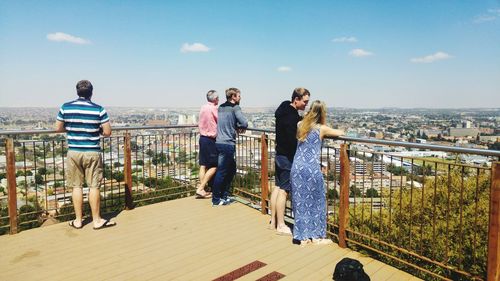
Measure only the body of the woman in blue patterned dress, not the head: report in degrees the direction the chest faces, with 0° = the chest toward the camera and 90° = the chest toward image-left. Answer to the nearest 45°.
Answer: approximately 225°

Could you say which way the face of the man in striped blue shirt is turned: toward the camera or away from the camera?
away from the camera

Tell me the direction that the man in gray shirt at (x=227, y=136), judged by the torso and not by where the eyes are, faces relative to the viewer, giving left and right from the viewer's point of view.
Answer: facing away from the viewer and to the right of the viewer

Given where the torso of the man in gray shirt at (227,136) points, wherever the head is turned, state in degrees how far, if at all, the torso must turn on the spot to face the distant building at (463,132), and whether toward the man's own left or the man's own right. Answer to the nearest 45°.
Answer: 0° — they already face it

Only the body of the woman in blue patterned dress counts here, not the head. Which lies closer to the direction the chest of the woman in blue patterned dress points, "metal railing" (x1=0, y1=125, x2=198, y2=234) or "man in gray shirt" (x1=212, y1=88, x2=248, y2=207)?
the man in gray shirt

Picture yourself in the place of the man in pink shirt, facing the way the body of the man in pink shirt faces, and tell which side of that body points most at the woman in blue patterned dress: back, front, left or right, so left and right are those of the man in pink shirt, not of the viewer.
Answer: right

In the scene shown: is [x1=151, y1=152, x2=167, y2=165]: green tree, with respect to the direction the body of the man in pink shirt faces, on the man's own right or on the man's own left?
on the man's own left

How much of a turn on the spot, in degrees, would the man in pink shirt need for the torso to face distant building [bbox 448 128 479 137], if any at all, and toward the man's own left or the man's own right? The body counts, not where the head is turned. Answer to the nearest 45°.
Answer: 0° — they already face it

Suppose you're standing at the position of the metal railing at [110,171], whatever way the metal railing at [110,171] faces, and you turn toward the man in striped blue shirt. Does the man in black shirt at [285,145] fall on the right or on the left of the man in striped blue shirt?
left

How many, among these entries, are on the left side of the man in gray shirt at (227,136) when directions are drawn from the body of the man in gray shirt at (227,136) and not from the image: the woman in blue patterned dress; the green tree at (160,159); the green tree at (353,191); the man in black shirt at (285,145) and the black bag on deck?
1

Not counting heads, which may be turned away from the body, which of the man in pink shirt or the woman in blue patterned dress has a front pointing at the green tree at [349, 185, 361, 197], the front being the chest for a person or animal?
the woman in blue patterned dress

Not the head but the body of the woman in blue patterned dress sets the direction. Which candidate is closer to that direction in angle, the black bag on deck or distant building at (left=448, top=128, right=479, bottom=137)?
the distant building
